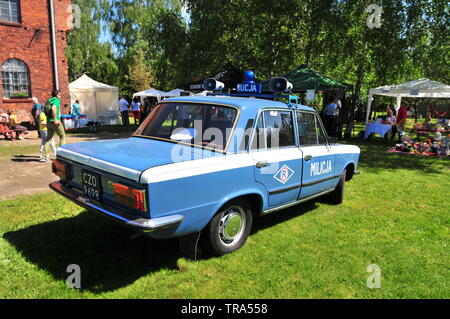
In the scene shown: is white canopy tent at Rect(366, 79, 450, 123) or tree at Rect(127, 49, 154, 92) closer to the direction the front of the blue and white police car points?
the white canopy tent

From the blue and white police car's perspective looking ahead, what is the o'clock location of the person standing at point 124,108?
The person standing is roughly at 10 o'clock from the blue and white police car.

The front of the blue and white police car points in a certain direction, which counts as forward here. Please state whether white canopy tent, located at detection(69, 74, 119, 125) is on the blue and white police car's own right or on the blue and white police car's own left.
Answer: on the blue and white police car's own left

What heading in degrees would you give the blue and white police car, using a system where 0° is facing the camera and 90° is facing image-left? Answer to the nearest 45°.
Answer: approximately 225°

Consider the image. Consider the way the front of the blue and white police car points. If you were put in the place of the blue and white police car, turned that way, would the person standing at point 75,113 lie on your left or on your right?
on your left

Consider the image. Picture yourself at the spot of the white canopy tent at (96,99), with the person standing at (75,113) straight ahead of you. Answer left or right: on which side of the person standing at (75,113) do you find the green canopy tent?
left

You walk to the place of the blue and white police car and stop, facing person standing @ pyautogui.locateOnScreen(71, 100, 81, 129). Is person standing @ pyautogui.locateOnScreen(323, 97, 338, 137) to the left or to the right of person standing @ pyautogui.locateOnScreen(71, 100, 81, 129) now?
right

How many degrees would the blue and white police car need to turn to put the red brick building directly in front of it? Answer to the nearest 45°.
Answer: approximately 90° to its left

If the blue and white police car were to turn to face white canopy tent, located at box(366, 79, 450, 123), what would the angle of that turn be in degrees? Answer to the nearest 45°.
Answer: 0° — it already faces it

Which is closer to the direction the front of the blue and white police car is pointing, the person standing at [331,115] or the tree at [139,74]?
the person standing

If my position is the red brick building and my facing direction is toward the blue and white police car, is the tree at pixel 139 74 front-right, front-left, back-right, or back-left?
back-left

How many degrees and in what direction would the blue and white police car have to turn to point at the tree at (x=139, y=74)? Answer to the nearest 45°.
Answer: approximately 45° to its left
